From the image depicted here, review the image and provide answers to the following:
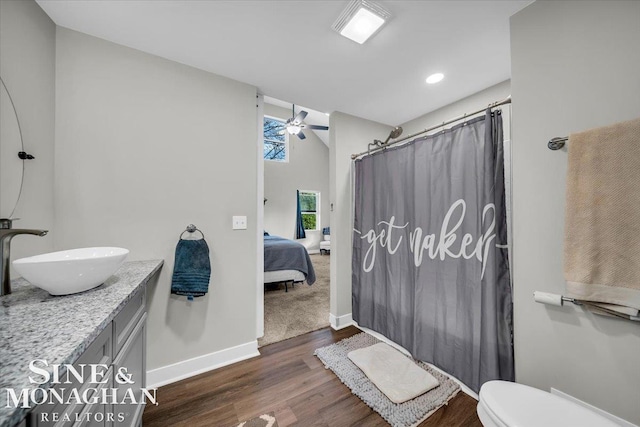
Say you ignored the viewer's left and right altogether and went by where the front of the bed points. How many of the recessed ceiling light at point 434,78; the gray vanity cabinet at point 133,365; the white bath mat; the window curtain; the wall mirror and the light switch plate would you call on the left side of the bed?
1

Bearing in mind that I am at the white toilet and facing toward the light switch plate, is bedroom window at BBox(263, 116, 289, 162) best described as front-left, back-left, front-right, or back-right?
front-right

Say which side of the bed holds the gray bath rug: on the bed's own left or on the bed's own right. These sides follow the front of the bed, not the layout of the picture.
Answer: on the bed's own right

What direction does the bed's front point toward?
to the viewer's right

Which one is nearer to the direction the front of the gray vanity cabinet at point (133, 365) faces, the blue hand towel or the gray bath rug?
the gray bath rug

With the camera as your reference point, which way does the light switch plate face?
facing the viewer

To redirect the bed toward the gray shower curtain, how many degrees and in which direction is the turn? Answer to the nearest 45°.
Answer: approximately 45° to its right

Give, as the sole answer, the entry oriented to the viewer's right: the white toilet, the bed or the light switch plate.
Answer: the bed

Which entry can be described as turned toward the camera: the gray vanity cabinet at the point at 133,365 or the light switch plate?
the light switch plate

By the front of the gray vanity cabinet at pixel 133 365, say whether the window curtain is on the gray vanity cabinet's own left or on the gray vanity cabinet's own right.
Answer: on the gray vanity cabinet's own left

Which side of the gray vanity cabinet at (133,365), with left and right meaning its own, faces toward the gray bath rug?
front

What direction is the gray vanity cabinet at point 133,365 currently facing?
to the viewer's right

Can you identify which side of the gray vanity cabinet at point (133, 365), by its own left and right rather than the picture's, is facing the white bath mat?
front
